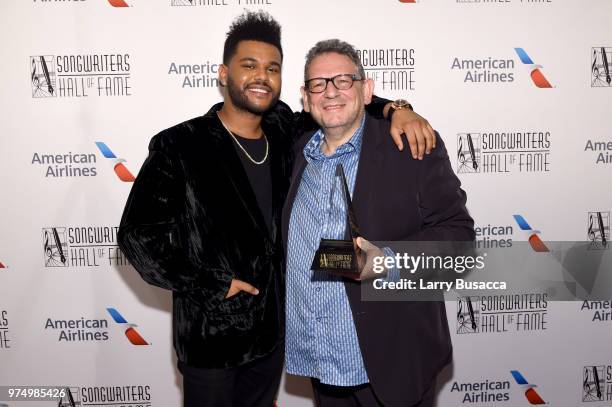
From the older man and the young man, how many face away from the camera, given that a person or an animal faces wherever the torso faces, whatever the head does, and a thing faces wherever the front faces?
0

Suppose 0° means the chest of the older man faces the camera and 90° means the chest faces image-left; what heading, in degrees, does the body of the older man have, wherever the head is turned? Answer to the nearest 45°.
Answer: approximately 45°

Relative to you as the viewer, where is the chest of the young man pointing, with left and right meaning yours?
facing the viewer and to the right of the viewer
